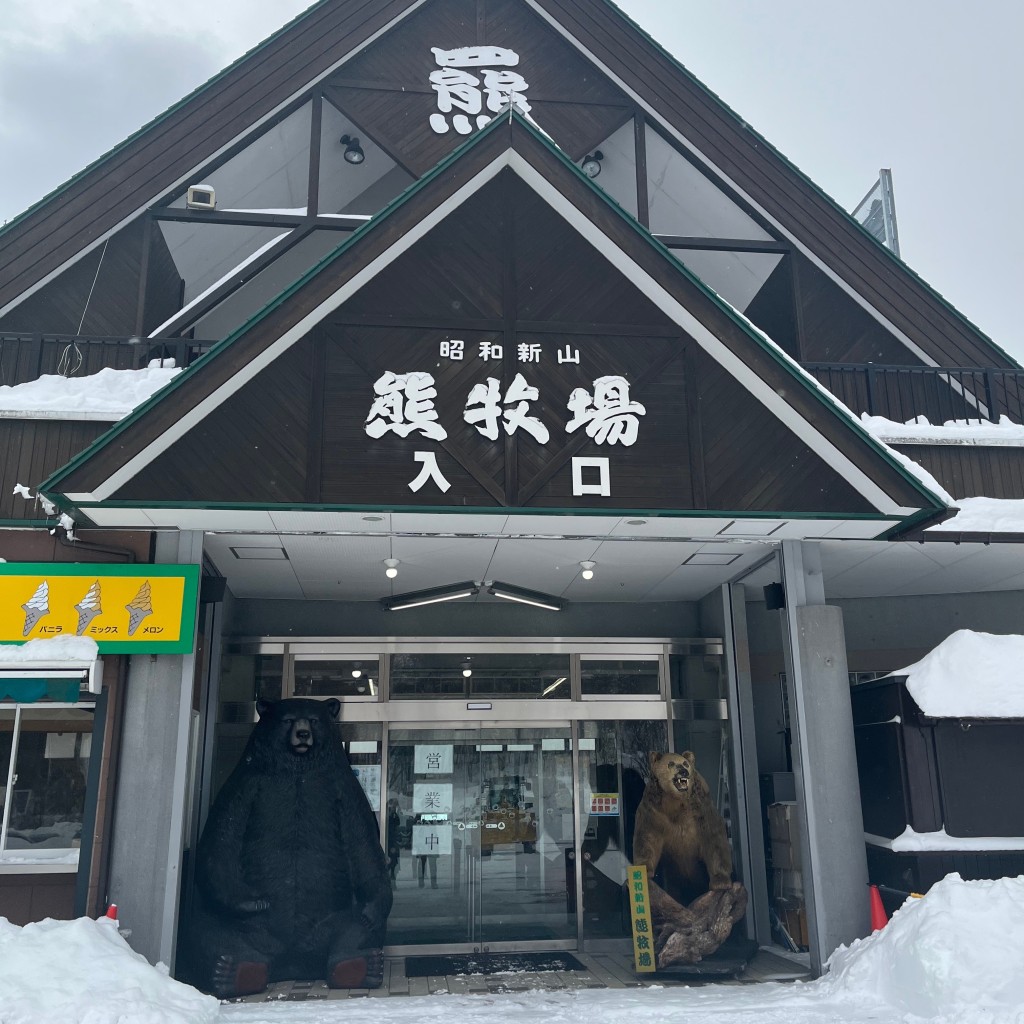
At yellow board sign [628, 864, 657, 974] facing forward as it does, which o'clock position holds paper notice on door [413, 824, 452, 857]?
The paper notice on door is roughly at 4 o'clock from the yellow board sign.

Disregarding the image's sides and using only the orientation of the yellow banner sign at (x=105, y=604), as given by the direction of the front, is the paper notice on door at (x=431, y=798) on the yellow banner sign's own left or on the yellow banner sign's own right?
on the yellow banner sign's own left

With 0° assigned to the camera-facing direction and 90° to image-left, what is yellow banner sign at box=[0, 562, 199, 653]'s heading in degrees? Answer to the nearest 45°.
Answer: approximately 0°

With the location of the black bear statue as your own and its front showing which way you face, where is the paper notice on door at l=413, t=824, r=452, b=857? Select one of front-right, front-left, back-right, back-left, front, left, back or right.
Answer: back-left

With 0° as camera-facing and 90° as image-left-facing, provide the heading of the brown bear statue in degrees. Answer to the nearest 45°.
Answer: approximately 0°

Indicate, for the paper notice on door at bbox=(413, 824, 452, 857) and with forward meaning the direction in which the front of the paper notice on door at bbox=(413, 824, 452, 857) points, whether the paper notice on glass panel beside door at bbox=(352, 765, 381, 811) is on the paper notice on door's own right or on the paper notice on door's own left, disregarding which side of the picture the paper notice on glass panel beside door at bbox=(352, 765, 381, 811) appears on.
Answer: on the paper notice on door's own right

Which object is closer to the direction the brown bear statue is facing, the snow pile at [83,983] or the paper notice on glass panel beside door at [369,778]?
the snow pile
